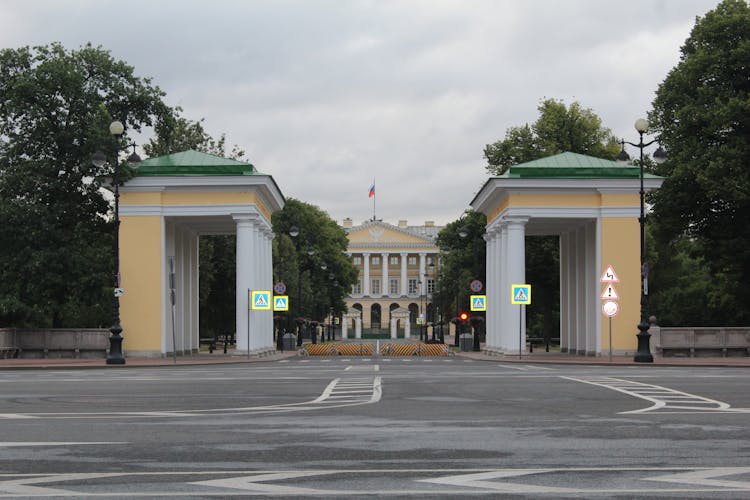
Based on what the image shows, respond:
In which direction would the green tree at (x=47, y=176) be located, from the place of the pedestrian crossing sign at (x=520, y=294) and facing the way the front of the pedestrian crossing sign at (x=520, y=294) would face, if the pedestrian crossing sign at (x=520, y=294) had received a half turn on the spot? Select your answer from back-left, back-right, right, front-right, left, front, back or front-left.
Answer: left

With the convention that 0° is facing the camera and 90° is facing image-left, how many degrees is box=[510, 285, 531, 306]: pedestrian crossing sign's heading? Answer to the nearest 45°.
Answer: approximately 0°
